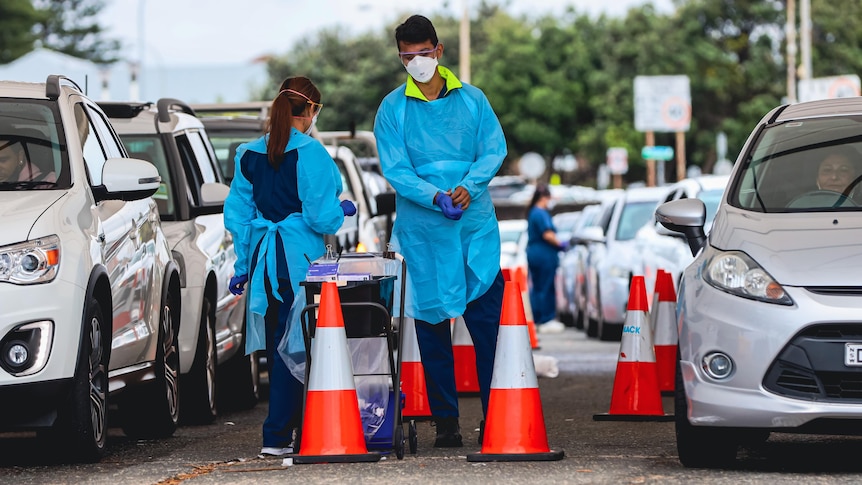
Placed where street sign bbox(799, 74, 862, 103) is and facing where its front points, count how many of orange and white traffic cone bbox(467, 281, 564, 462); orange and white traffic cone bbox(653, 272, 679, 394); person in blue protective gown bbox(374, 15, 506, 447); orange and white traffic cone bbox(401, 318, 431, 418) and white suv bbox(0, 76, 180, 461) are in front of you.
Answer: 5

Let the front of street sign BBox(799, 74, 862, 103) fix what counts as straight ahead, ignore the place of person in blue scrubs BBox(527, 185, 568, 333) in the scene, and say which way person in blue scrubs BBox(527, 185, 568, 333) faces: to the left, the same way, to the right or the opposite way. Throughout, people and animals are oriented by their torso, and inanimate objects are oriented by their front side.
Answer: to the left

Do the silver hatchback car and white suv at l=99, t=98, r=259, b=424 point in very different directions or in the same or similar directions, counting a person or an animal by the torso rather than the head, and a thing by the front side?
same or similar directions

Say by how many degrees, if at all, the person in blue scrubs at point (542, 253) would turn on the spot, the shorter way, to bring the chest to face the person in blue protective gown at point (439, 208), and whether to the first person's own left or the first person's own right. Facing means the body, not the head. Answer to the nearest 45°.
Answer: approximately 90° to the first person's own right

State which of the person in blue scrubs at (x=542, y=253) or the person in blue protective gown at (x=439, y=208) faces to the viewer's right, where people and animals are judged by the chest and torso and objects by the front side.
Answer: the person in blue scrubs at (x=542, y=253)

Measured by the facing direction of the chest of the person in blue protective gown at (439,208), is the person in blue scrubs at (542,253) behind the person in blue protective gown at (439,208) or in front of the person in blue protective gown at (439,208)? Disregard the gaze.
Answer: behind

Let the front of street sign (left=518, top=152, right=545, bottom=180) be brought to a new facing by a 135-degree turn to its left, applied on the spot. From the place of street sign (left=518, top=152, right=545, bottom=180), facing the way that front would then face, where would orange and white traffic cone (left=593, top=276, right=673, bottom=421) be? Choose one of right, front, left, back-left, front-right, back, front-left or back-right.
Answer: back-right

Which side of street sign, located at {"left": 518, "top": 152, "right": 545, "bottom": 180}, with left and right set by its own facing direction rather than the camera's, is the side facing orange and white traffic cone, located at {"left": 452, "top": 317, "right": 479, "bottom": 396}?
front

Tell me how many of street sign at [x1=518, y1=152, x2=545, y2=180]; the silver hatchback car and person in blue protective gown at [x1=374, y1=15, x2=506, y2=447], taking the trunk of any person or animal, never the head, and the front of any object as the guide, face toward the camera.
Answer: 3

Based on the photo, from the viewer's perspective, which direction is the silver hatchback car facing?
toward the camera

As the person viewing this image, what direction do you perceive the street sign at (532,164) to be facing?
facing the viewer

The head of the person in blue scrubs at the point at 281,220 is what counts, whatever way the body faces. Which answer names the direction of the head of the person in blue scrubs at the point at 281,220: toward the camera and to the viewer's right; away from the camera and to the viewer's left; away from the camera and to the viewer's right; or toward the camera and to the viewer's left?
away from the camera and to the viewer's right

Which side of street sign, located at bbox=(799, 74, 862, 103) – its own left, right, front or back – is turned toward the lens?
front

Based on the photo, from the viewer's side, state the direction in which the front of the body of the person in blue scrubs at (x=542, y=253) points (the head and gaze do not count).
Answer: to the viewer's right

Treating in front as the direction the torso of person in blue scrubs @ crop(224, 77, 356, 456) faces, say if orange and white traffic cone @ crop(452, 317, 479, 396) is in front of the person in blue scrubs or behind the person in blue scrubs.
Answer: in front

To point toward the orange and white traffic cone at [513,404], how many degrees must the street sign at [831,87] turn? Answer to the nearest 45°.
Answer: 0° — it already faces it

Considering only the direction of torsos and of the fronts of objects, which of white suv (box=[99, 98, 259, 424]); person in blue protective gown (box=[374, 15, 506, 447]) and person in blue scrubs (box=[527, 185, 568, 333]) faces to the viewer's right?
person in blue scrubs (box=[527, 185, 568, 333])

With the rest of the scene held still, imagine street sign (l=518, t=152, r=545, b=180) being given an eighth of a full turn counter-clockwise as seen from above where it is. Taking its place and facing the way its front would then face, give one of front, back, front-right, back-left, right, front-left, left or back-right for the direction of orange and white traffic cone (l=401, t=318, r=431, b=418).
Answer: front-right
